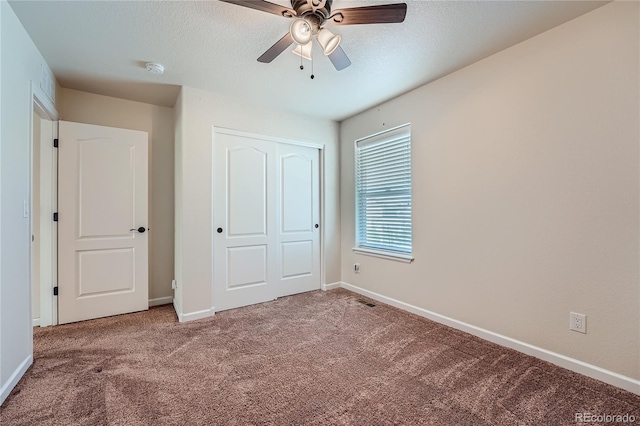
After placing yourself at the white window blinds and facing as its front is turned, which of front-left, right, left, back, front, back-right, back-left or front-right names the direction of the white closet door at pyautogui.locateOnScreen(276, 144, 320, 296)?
front-right

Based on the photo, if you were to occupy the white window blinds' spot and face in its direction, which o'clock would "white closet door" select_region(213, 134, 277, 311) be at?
The white closet door is roughly at 1 o'clock from the white window blinds.

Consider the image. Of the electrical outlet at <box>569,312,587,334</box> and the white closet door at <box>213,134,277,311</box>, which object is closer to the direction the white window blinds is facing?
the white closet door

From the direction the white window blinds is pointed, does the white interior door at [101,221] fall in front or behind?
in front

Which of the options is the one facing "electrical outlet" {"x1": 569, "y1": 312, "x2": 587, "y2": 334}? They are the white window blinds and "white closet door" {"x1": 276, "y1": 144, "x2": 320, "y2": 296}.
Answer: the white closet door

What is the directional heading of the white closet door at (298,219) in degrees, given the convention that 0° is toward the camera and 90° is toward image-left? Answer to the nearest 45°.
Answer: approximately 315°

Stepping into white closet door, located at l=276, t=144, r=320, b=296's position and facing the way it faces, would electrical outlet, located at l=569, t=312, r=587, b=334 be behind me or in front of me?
in front

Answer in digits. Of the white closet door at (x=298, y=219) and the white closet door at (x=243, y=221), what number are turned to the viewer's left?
0

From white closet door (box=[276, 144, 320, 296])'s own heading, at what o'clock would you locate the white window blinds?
The white window blinds is roughly at 11 o'clock from the white closet door.

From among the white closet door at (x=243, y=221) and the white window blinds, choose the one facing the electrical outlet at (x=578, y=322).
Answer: the white closet door

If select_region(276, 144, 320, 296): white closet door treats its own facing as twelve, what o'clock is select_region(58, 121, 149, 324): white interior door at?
The white interior door is roughly at 4 o'clock from the white closet door.

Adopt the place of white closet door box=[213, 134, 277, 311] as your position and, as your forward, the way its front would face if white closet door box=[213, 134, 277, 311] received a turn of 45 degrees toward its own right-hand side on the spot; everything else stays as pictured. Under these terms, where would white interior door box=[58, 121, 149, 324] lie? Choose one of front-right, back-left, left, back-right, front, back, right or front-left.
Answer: right

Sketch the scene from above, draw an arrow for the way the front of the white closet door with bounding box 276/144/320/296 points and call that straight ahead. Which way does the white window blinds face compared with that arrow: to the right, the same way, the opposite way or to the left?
to the right
